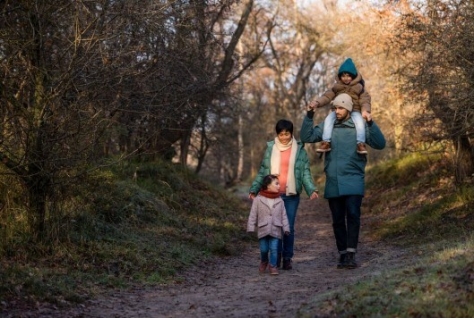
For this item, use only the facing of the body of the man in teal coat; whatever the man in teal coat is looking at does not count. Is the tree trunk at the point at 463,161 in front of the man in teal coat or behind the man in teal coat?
behind

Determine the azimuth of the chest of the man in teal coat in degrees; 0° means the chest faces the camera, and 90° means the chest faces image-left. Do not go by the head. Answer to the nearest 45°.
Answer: approximately 0°
